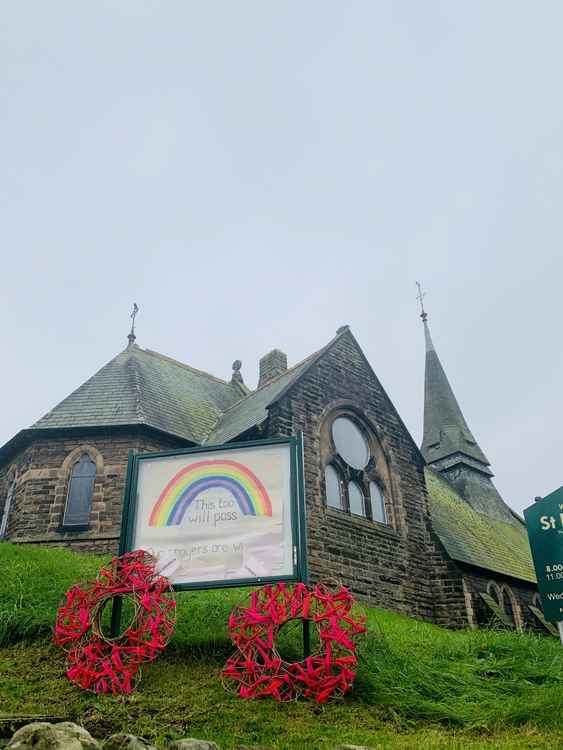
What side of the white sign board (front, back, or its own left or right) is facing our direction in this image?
front

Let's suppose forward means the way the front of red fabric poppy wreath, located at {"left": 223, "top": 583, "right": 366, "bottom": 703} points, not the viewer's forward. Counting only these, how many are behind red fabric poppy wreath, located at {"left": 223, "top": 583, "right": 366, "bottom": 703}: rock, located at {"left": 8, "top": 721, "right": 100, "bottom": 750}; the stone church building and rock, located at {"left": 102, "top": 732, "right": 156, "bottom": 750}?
1

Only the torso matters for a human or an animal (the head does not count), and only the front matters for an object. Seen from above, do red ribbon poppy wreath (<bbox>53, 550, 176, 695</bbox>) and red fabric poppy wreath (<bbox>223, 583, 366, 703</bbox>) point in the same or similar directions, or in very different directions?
same or similar directions

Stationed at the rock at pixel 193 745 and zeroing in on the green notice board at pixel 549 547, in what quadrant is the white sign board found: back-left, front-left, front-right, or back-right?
front-left

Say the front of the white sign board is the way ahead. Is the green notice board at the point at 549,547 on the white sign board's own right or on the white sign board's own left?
on the white sign board's own left

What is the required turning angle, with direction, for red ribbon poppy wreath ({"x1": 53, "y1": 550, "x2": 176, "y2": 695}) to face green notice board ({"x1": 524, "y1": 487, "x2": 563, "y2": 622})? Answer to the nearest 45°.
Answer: approximately 90° to its left

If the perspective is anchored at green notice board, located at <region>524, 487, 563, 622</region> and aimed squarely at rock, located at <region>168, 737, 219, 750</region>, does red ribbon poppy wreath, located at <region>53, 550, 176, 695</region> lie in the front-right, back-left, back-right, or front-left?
front-right

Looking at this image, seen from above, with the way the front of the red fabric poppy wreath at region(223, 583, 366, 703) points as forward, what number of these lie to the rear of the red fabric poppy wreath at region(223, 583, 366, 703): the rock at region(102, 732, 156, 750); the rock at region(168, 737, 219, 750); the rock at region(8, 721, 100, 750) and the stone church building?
1

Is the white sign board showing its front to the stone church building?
no

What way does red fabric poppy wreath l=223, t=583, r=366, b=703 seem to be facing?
toward the camera

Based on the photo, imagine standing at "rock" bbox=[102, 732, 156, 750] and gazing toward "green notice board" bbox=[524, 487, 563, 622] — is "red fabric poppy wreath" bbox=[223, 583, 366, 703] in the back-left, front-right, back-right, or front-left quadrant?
front-left

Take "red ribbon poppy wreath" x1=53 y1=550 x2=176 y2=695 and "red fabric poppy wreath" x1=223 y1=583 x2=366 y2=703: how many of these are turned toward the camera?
2

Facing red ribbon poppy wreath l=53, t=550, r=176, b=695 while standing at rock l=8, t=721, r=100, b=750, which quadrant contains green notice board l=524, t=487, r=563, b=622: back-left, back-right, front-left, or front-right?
front-right

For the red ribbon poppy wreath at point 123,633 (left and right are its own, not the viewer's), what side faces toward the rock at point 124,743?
front

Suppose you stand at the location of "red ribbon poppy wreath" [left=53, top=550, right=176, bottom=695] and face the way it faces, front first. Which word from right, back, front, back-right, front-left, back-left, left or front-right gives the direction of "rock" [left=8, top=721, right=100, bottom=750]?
front

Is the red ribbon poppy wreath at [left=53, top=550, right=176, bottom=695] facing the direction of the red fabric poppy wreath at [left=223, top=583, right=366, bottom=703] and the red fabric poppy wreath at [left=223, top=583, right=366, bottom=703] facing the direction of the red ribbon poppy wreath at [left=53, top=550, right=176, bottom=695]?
no

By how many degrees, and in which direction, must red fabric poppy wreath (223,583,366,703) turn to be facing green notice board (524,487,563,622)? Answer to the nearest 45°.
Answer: approximately 135° to its left

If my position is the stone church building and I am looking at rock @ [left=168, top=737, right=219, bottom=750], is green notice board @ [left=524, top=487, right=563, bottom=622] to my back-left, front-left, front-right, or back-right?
front-left

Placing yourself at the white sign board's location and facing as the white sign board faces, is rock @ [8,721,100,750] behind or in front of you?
in front
